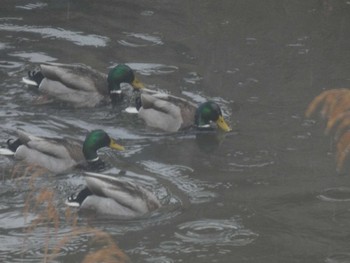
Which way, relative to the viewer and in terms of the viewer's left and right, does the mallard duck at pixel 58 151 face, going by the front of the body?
facing to the right of the viewer

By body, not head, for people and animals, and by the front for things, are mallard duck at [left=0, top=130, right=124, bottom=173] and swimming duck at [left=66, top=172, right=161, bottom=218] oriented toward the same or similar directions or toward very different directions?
same or similar directions

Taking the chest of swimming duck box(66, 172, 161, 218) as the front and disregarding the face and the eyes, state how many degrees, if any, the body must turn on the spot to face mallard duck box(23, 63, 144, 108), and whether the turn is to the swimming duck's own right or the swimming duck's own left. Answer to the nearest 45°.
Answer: approximately 90° to the swimming duck's own left

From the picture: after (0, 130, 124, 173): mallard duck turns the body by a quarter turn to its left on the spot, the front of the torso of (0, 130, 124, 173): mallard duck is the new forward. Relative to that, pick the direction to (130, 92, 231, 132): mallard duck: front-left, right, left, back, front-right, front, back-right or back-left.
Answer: front-right

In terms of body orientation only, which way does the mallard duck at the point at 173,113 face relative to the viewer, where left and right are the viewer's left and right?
facing to the right of the viewer

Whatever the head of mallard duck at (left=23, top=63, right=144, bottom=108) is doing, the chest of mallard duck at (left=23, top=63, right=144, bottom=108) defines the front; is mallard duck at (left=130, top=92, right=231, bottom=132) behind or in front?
in front

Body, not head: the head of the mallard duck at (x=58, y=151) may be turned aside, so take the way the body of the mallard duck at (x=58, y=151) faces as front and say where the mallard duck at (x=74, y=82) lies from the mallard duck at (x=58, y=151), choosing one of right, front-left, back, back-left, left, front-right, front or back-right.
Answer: left

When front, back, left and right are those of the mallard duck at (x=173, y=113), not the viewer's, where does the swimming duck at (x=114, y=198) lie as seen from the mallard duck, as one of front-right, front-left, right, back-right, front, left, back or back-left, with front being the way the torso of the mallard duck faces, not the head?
right

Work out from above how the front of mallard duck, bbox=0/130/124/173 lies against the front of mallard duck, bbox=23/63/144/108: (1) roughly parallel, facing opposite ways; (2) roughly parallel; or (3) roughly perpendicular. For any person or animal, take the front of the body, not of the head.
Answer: roughly parallel

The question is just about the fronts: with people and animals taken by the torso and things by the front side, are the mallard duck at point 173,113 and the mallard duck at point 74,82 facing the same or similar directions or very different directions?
same or similar directions

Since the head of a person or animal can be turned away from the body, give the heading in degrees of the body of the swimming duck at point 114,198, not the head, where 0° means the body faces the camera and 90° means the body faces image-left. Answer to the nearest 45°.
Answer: approximately 270°

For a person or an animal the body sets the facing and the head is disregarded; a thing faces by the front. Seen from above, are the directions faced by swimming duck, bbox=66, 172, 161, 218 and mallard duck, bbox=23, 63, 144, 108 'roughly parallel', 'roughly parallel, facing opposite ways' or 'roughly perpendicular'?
roughly parallel

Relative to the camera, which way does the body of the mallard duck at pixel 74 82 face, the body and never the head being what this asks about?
to the viewer's right

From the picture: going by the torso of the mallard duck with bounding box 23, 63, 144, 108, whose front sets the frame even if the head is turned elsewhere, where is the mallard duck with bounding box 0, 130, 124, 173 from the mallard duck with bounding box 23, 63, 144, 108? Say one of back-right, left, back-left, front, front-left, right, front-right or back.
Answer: right
